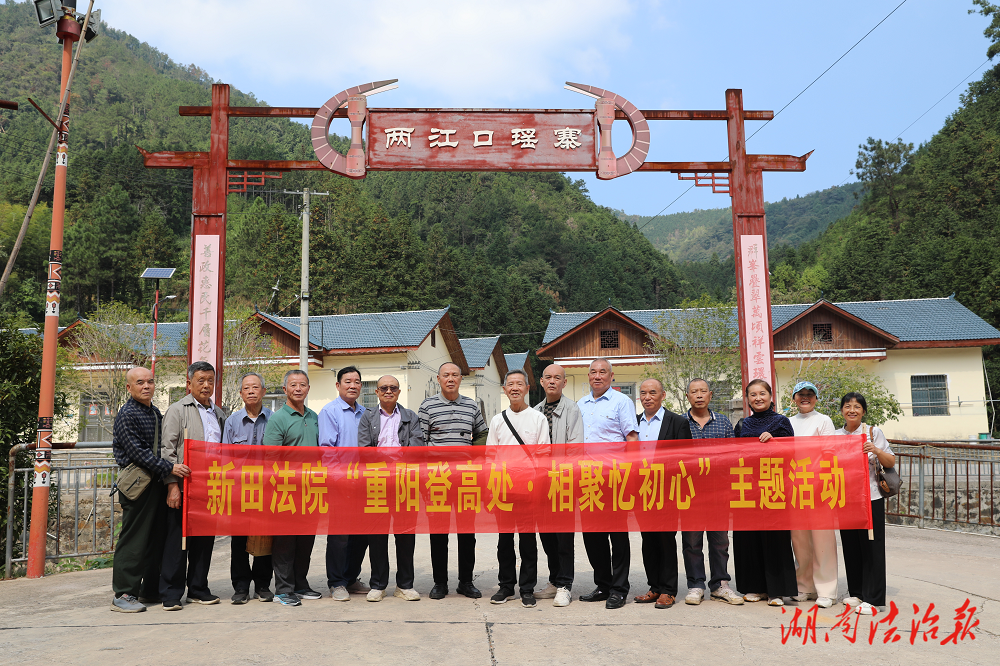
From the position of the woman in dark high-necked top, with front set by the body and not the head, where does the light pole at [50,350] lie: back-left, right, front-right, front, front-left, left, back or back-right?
right

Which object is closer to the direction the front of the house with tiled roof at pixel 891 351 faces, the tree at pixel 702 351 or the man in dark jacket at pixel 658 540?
the man in dark jacket

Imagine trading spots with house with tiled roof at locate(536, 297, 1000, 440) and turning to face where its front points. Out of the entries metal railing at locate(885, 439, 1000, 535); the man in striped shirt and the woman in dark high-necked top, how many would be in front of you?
3

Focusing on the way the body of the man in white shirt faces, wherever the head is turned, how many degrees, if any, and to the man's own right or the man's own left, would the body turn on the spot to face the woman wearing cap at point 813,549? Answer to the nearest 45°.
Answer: approximately 90° to the man's own left

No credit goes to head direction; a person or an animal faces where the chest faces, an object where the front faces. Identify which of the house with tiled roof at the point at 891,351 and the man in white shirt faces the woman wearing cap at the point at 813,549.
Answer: the house with tiled roof

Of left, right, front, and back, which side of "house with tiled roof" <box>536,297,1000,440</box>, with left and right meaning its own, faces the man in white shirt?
front

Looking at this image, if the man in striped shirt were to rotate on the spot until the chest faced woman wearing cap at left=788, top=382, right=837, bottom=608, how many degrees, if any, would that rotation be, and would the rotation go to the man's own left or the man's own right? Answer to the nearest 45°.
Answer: approximately 90° to the man's own left

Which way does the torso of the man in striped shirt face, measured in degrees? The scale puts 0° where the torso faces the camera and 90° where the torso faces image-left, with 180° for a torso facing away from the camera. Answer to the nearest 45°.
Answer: approximately 0°

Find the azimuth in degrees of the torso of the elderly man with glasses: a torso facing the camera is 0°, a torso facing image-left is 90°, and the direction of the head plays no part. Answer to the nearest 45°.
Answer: approximately 0°
